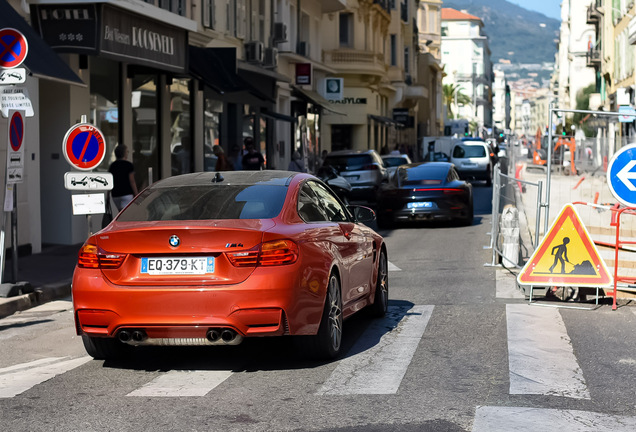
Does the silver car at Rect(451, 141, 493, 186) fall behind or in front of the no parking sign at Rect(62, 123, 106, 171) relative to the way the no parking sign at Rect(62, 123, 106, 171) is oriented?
behind

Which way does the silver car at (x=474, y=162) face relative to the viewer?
away from the camera

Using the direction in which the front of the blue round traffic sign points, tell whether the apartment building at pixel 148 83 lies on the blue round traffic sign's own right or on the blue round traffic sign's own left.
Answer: on the blue round traffic sign's own right

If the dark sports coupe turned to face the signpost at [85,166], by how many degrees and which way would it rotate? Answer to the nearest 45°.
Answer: approximately 135° to its left

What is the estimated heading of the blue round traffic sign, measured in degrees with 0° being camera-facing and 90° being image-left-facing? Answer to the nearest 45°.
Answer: approximately 0°

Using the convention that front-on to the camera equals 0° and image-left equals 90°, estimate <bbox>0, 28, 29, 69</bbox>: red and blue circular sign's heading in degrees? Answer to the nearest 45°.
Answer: approximately 0°

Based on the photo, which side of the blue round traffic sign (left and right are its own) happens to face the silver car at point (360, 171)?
back

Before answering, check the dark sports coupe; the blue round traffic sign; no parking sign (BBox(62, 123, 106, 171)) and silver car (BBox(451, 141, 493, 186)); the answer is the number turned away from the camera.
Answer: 2

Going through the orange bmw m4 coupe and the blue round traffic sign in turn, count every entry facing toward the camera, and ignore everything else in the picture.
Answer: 1
